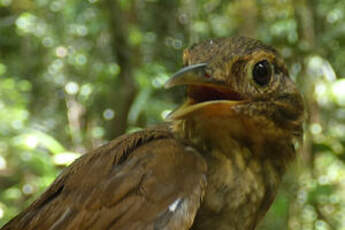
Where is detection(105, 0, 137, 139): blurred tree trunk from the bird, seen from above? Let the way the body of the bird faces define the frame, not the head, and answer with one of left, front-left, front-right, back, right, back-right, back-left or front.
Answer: back-left

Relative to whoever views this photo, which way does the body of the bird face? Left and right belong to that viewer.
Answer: facing the viewer and to the right of the viewer
